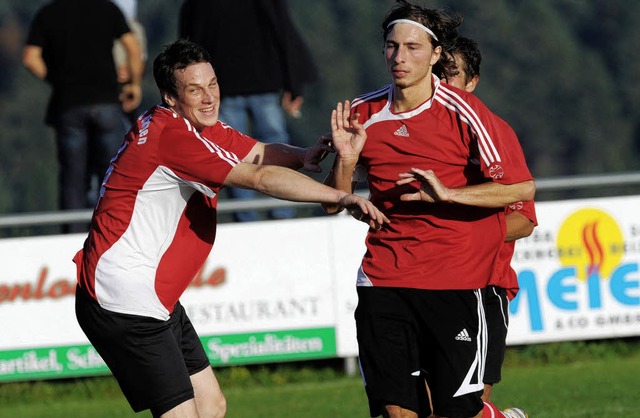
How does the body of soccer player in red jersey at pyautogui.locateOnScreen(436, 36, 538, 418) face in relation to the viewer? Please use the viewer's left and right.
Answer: facing the viewer and to the left of the viewer

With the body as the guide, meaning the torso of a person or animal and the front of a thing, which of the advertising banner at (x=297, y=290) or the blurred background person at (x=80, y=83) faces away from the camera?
the blurred background person

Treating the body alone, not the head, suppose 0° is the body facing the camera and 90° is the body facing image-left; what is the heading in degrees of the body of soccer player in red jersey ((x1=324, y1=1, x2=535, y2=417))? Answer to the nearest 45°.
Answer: approximately 45°

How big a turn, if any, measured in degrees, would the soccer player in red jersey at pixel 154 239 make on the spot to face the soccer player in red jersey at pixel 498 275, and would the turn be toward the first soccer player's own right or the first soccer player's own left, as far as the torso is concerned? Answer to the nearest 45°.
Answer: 0° — they already face them

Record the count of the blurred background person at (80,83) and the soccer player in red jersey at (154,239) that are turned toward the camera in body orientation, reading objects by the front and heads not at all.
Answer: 0

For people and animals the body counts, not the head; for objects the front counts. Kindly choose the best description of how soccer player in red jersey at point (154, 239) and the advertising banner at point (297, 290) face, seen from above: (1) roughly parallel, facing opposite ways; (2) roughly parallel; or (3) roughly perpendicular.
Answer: roughly perpendicular

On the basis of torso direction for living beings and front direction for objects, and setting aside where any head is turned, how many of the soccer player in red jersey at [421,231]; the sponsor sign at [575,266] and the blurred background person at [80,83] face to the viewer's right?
0

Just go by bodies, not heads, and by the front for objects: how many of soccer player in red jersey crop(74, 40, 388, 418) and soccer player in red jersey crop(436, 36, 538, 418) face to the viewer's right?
1

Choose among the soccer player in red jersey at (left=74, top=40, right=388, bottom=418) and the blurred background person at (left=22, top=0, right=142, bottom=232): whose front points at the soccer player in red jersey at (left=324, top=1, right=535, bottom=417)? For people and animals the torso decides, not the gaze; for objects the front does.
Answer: the soccer player in red jersey at (left=74, top=40, right=388, bottom=418)

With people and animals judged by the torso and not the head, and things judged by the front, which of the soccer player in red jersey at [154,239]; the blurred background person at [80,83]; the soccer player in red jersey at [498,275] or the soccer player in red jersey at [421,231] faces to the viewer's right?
the soccer player in red jersey at [154,239]

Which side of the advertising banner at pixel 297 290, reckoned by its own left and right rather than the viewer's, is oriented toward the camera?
front
